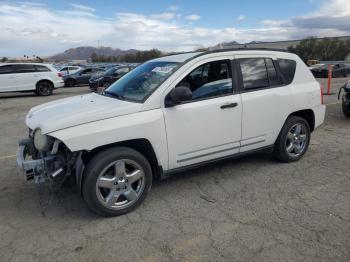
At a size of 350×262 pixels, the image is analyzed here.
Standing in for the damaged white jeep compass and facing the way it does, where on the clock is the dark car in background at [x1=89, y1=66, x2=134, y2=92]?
The dark car in background is roughly at 4 o'clock from the damaged white jeep compass.

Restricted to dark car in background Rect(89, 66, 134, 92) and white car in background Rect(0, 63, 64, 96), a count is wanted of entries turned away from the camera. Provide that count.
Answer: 0

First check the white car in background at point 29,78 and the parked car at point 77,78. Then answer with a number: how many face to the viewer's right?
0

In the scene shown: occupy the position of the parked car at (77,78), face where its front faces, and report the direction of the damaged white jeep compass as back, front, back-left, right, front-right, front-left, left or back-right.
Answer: front-left

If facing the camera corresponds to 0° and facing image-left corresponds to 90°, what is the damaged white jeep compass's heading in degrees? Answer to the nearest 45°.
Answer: approximately 45°

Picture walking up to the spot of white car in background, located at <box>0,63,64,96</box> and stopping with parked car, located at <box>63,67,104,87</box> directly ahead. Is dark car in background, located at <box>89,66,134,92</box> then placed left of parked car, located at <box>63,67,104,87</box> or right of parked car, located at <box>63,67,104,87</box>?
right

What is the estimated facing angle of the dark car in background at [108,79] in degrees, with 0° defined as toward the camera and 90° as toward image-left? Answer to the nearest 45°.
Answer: approximately 45°

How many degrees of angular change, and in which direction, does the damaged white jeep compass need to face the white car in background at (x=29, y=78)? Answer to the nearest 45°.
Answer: approximately 90° to its right

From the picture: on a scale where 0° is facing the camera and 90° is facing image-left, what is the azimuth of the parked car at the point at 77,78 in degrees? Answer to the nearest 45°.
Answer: approximately 45°

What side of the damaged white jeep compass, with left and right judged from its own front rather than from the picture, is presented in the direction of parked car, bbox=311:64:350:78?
back
